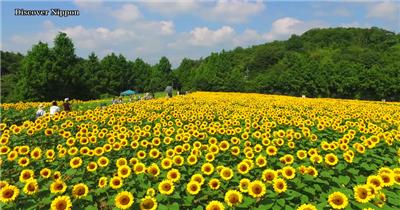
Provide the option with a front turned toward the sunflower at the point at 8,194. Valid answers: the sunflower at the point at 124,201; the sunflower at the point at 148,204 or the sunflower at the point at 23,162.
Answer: the sunflower at the point at 23,162

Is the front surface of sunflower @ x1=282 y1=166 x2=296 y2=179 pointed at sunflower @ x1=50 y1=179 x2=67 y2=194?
no

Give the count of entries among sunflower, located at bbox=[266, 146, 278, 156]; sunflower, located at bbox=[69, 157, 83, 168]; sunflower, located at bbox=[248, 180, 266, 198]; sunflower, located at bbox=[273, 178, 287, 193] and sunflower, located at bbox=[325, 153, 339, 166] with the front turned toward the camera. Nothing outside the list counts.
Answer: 5

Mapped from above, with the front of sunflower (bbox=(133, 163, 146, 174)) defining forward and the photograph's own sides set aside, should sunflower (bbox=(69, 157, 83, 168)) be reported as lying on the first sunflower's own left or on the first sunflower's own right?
on the first sunflower's own right

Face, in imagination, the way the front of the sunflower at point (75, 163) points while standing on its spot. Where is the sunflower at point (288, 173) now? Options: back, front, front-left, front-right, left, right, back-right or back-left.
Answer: front-left

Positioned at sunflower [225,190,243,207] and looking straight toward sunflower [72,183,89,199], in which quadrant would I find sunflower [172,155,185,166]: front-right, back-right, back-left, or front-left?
front-right

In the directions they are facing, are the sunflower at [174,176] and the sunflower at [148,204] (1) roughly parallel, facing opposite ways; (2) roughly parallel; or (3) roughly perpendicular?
roughly parallel

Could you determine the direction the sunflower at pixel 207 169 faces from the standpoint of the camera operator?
facing the viewer

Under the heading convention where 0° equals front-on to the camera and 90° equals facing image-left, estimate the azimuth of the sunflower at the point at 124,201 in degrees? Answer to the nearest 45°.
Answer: approximately 0°

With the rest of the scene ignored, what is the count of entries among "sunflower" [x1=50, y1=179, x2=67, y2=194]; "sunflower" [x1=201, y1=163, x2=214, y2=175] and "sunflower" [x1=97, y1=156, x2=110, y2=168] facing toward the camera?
3

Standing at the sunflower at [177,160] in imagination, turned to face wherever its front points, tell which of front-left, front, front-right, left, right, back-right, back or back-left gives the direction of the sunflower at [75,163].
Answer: right

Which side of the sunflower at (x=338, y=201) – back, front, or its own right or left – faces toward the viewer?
front

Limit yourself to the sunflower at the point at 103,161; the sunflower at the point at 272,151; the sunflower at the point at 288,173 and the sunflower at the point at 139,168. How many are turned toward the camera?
4

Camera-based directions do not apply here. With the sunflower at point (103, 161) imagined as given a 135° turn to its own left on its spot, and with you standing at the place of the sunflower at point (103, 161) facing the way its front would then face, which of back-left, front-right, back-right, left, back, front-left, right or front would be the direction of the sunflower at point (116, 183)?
back-right

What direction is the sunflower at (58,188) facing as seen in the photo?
toward the camera

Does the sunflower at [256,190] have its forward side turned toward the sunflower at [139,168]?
no

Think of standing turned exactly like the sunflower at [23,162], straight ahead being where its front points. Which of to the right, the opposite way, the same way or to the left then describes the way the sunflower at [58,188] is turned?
the same way

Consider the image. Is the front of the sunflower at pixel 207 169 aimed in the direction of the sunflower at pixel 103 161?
no

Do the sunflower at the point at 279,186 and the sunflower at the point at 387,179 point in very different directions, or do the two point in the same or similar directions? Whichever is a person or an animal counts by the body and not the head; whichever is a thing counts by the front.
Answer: same or similar directions

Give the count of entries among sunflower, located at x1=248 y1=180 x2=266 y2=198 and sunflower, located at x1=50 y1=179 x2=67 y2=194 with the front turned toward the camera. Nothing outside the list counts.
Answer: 2
